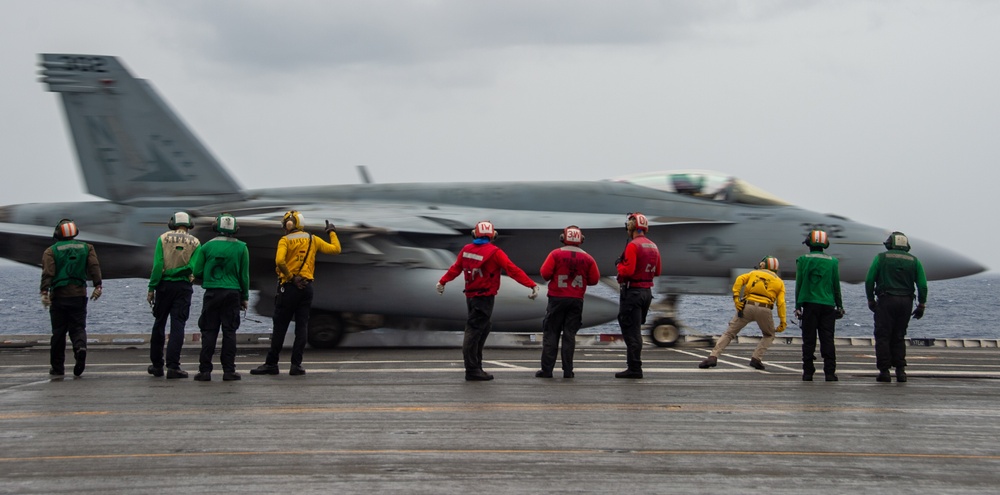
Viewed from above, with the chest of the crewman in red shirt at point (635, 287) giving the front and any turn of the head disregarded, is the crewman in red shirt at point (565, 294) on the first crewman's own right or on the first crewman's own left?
on the first crewman's own left

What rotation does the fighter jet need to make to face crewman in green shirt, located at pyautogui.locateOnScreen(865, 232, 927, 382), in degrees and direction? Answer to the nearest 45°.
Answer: approximately 45° to its right

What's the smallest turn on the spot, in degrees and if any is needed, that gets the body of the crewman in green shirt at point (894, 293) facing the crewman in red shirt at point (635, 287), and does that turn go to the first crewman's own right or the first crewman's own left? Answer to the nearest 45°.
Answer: approximately 135° to the first crewman's own left

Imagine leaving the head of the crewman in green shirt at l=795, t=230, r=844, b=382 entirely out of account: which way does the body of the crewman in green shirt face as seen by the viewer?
away from the camera

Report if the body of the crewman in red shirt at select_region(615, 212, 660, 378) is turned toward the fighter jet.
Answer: yes

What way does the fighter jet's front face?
to the viewer's right

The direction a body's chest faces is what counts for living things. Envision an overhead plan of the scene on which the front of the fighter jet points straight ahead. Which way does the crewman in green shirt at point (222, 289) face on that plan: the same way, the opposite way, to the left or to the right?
to the left

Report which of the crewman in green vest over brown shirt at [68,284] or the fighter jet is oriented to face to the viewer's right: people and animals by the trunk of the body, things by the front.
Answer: the fighter jet

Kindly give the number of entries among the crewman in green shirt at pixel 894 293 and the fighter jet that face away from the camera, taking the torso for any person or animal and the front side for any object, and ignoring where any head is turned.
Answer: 1

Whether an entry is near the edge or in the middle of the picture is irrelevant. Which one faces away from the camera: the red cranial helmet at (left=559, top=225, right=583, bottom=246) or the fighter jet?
the red cranial helmet

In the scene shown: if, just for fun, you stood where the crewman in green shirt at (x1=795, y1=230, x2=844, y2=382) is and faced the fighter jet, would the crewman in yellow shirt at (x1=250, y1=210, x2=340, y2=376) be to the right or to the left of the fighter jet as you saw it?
left

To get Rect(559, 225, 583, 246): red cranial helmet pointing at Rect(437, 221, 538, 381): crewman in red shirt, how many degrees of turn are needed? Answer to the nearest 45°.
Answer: approximately 90° to its left

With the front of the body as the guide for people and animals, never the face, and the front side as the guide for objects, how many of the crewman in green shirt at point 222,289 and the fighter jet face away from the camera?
1

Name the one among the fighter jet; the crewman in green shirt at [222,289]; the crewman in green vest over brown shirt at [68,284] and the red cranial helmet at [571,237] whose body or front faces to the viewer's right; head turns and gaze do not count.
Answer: the fighter jet

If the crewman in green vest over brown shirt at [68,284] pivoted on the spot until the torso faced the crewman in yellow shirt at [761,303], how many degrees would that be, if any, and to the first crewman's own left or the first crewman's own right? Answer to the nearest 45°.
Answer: approximately 90° to the first crewman's own right

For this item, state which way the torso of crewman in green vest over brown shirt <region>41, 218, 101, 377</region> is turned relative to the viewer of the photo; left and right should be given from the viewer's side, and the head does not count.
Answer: facing away from the viewer

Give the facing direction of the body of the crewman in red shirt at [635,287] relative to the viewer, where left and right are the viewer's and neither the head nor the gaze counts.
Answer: facing away from the viewer and to the left of the viewer
